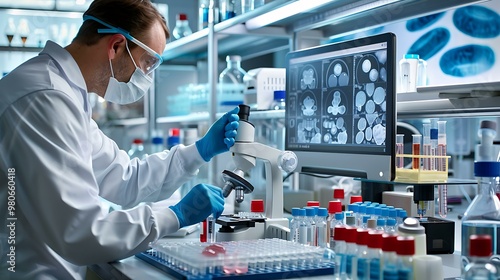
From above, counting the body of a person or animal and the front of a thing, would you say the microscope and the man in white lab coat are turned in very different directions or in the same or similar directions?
very different directions

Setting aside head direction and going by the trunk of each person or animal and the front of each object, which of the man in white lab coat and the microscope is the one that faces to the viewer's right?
the man in white lab coat

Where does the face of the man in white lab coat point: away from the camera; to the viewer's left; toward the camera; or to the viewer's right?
to the viewer's right

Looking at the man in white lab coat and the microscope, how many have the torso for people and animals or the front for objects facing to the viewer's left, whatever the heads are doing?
1

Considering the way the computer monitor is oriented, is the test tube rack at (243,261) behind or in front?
in front

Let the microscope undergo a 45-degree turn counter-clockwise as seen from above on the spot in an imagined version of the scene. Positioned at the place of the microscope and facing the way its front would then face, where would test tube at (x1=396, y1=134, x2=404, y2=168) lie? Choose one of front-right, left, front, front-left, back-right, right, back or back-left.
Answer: back-left

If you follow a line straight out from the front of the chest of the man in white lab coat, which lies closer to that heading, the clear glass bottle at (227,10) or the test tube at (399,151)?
the test tube

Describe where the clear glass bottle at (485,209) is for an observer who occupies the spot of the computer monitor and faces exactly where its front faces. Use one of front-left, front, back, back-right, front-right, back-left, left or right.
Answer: left

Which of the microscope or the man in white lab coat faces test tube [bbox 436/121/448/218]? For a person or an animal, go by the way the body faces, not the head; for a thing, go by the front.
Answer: the man in white lab coat

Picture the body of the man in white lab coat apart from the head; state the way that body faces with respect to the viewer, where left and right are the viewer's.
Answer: facing to the right of the viewer

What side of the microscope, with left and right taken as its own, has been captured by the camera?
left

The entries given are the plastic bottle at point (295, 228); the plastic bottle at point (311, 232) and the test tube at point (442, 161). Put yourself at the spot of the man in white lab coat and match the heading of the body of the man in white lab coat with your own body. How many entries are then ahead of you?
3
